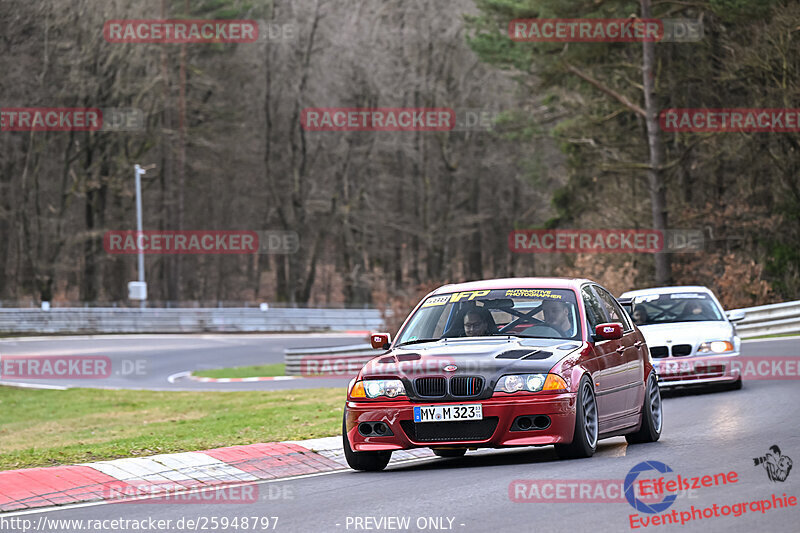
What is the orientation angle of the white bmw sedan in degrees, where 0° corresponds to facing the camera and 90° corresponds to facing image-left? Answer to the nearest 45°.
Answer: approximately 0°

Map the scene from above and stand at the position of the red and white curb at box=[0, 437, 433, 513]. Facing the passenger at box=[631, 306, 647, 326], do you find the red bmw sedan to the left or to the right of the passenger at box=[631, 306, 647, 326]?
right

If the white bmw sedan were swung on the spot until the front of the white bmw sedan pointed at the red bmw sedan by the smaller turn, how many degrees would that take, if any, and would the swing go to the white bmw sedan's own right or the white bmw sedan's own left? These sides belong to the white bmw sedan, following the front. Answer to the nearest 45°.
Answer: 0° — it already faces it

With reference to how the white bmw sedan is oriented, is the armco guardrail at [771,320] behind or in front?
behind

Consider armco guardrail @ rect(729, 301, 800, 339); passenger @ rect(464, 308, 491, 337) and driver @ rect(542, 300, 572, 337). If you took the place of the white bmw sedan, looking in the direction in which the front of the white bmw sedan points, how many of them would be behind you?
1

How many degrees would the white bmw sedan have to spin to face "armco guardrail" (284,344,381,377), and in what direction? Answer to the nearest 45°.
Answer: approximately 135° to its right

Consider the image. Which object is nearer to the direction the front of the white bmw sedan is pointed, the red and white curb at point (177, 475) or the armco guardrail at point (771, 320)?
the red and white curb

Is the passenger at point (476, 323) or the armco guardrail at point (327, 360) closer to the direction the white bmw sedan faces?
the passenger
